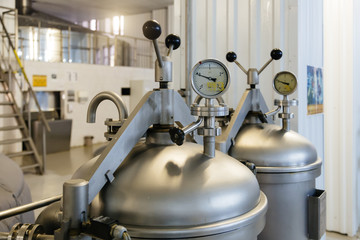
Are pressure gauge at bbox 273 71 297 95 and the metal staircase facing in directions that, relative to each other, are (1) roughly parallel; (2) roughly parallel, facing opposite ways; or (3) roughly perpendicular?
roughly perpendicular

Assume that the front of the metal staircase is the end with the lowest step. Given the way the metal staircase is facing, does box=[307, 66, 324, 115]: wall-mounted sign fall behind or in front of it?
in front

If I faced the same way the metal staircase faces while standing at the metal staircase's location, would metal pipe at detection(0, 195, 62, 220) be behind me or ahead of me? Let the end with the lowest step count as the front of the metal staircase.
ahead

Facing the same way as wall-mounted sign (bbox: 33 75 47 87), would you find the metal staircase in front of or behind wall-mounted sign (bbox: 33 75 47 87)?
in front

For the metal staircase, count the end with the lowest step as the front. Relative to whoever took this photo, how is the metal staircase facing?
facing the viewer and to the right of the viewer

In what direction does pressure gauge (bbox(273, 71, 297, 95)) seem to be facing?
toward the camera

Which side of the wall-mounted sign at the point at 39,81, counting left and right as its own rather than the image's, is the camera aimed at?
front

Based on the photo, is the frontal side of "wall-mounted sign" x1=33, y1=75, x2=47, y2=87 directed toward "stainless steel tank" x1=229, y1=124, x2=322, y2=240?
yes

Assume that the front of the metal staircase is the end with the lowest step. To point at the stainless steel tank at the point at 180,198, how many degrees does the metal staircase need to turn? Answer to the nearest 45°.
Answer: approximately 45° to its right

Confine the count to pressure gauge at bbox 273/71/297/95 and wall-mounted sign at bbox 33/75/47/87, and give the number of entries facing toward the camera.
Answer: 2
